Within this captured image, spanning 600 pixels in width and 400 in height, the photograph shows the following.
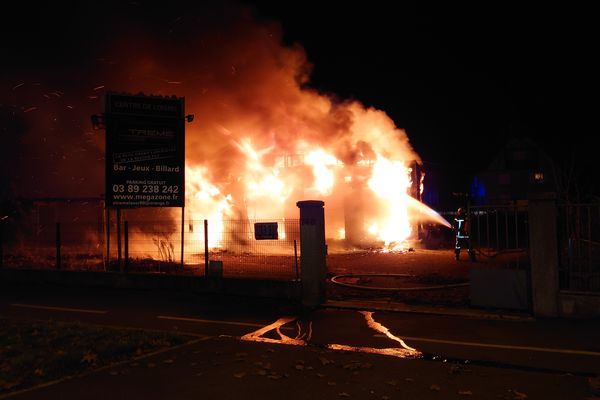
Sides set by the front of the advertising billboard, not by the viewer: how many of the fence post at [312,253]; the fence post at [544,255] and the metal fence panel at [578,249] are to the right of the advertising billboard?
0

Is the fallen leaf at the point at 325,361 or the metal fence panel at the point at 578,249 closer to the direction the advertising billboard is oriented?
the fallen leaf

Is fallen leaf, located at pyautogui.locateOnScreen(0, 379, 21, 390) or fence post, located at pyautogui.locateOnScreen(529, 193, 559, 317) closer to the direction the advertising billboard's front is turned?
the fallen leaf

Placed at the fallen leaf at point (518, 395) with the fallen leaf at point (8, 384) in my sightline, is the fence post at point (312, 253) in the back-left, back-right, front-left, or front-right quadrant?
front-right

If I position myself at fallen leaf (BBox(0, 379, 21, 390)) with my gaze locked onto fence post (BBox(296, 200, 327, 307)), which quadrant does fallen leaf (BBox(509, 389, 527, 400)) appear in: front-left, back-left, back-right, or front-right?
front-right

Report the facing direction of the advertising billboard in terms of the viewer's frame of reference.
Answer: facing the viewer

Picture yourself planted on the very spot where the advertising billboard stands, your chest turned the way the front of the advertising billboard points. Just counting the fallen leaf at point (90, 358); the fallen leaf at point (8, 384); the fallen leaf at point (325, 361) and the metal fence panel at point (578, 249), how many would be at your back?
0

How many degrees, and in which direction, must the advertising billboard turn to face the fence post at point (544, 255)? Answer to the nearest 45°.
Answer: approximately 45° to its left

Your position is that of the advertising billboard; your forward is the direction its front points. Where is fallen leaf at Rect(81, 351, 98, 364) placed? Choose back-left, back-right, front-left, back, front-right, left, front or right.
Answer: front

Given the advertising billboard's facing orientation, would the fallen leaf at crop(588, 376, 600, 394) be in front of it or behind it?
in front

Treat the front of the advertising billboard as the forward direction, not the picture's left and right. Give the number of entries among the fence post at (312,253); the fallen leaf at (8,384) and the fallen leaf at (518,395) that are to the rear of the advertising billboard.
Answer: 0

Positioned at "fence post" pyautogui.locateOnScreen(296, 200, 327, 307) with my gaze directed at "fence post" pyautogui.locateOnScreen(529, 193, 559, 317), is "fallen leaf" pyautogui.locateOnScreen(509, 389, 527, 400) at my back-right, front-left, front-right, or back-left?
front-right

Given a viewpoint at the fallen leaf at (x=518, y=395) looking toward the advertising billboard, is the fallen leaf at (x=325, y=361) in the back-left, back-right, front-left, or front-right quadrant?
front-left

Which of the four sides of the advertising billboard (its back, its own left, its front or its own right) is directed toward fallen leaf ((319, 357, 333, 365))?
front
